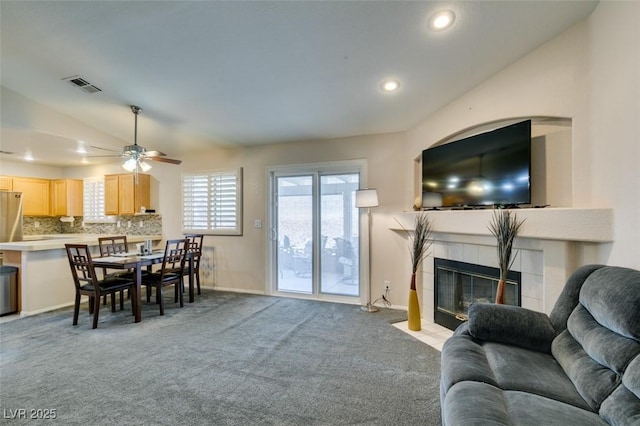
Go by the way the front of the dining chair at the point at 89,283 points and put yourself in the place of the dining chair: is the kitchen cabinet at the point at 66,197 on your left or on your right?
on your left

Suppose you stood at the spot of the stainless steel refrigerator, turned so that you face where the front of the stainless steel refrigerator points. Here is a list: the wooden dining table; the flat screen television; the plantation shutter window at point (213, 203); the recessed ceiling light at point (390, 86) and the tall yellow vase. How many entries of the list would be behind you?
0

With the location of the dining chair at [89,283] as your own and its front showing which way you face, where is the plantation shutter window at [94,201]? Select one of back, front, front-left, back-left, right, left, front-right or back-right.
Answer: front-left

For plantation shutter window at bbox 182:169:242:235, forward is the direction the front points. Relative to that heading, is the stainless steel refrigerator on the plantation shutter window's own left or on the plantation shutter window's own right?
on the plantation shutter window's own right

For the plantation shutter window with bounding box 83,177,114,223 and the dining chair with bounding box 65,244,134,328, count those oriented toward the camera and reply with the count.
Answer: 1

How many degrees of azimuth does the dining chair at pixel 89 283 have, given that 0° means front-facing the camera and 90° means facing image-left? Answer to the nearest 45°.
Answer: approximately 225°

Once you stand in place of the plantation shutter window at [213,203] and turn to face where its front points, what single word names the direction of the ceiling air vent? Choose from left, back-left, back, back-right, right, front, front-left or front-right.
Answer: front

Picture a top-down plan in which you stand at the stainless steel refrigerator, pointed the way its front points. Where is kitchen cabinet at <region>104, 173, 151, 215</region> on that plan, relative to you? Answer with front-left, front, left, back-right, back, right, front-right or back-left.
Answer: left

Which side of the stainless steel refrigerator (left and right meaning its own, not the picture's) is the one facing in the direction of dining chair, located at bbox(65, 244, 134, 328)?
front

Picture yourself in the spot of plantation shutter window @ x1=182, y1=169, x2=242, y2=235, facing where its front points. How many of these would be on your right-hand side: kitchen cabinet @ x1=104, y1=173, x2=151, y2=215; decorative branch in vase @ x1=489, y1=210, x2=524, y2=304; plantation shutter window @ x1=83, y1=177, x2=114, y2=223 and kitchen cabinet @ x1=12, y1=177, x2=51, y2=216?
3

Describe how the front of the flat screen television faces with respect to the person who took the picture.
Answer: facing the viewer and to the left of the viewer

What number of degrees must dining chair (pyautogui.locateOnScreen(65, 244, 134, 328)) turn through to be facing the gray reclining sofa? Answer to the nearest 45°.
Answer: approximately 90° to its right

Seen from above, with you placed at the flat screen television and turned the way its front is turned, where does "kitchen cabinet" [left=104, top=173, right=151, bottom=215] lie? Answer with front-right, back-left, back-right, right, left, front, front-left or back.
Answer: front-right

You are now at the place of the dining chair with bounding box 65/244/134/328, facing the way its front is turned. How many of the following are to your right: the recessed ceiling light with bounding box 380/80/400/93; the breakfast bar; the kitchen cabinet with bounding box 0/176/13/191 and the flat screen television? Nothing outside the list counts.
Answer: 2

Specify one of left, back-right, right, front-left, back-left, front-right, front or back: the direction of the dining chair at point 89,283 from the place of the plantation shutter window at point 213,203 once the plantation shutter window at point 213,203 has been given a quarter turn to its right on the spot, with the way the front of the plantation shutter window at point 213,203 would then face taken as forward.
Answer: left

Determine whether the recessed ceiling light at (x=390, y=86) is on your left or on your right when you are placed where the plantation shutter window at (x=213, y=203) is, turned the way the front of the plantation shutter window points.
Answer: on your left

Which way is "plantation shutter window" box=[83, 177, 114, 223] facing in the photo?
toward the camera

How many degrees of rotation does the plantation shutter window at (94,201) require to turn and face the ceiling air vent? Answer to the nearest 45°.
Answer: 0° — it already faces it

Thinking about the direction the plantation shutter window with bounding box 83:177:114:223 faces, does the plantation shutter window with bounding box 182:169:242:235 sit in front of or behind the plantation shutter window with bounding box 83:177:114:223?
in front
